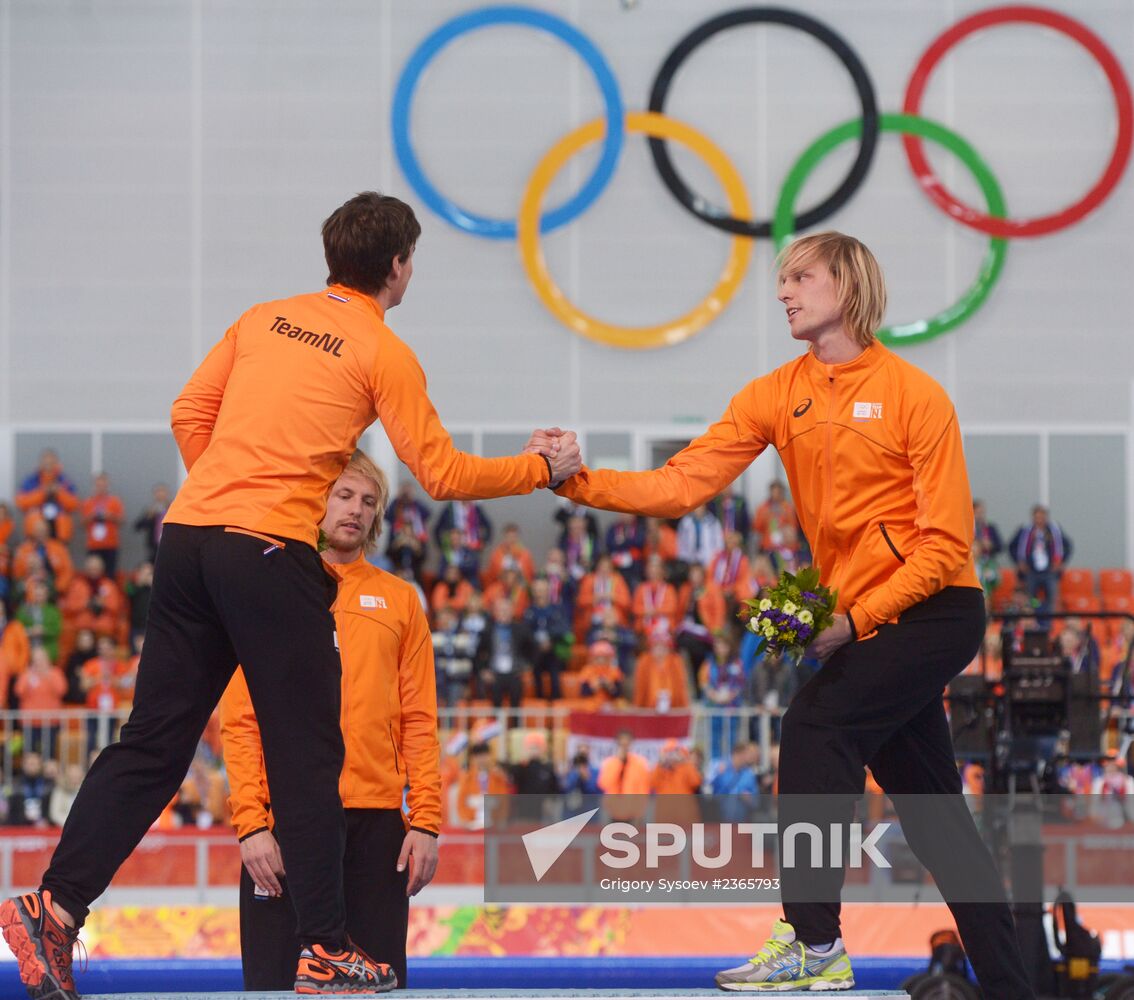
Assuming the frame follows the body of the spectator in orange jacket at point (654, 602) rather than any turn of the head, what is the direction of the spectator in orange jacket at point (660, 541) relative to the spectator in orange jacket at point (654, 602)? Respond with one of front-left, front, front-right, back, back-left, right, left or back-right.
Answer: back

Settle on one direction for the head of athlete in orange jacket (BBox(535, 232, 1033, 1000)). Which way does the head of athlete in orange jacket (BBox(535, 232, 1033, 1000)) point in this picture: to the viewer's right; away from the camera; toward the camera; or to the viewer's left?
to the viewer's left

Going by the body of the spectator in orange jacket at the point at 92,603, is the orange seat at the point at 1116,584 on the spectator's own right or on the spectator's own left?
on the spectator's own left

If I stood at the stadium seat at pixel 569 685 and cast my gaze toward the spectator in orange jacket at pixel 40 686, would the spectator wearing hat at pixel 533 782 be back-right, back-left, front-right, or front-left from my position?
front-left

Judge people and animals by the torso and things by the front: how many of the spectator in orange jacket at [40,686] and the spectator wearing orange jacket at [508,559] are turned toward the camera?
2

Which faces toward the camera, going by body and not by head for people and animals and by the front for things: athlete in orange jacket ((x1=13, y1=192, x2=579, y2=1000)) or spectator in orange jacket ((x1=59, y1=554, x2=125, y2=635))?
the spectator in orange jacket

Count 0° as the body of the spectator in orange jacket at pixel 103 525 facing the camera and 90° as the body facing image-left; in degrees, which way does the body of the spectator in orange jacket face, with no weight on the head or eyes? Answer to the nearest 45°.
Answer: approximately 0°

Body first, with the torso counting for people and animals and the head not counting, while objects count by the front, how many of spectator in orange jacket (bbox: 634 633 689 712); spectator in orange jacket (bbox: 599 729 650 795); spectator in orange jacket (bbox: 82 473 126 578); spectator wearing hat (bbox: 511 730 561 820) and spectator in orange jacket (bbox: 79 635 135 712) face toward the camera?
5

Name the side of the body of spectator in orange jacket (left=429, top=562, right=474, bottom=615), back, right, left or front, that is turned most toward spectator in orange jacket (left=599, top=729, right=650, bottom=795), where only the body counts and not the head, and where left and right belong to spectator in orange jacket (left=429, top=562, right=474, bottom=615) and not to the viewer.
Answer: front

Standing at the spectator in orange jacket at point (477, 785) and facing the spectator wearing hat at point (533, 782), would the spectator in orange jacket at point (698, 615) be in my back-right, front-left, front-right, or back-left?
front-left

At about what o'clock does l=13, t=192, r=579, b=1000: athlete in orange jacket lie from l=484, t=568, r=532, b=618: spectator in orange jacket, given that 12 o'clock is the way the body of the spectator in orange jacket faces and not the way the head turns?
The athlete in orange jacket is roughly at 12 o'clock from the spectator in orange jacket.

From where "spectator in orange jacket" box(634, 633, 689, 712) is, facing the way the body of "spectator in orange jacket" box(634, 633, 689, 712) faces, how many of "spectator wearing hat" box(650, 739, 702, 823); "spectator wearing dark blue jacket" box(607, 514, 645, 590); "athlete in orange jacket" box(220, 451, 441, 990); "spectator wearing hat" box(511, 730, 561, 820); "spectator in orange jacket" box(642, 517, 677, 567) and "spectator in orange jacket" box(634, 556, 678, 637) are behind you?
3

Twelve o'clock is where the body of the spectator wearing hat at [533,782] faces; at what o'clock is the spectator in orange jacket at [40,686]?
The spectator in orange jacket is roughly at 4 o'clock from the spectator wearing hat.

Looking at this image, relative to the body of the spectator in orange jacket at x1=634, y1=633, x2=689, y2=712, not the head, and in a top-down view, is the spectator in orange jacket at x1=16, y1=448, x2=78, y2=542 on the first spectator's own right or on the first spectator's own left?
on the first spectator's own right

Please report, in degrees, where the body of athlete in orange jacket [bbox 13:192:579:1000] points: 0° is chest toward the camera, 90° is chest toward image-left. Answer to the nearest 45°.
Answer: approximately 225°

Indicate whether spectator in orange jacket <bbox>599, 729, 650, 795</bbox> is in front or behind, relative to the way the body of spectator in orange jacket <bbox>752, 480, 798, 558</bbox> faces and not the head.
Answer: in front

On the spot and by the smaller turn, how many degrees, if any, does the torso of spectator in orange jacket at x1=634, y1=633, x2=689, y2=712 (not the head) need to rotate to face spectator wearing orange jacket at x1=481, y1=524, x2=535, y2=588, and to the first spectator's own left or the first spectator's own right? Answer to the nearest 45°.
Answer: approximately 135° to the first spectator's own right

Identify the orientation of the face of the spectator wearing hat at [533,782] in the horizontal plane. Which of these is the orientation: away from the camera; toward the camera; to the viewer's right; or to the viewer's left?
toward the camera

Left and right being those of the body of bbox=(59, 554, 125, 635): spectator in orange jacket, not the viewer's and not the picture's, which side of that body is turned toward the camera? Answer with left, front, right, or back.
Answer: front

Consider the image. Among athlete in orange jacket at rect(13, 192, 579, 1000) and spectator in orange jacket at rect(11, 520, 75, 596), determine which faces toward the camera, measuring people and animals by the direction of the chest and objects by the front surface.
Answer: the spectator in orange jacket

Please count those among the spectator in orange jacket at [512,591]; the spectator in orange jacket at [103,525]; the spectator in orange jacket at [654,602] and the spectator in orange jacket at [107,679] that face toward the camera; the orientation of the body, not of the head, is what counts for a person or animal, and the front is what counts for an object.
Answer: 4

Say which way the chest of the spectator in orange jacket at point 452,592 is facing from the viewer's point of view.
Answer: toward the camera
